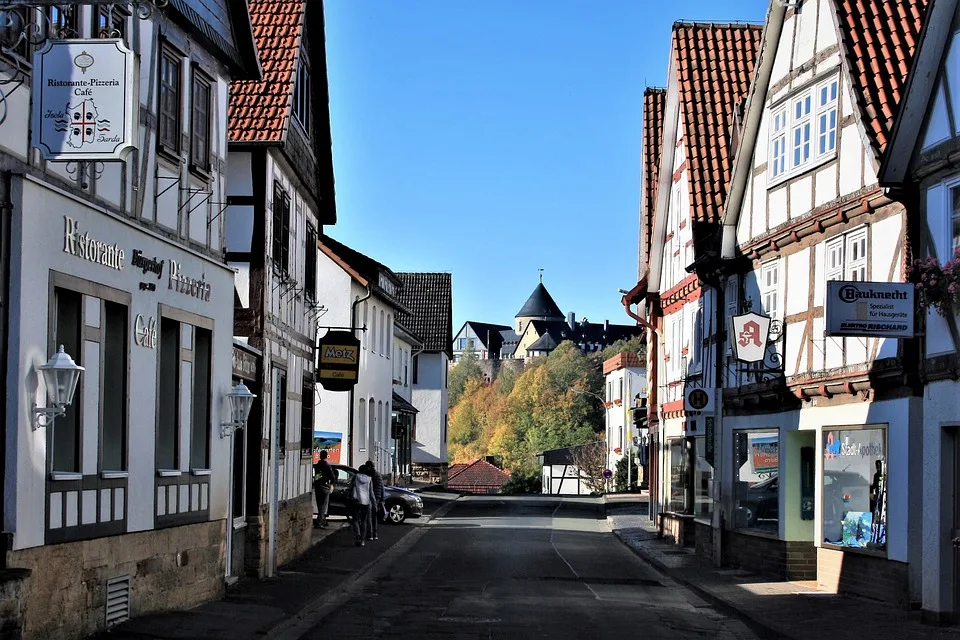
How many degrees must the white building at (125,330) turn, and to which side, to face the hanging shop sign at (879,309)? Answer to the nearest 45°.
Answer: approximately 45° to its left

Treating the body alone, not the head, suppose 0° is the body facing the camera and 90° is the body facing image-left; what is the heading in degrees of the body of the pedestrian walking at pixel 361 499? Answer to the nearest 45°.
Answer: approximately 180°

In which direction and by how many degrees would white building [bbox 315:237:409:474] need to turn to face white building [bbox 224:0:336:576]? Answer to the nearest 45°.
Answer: approximately 45° to its right

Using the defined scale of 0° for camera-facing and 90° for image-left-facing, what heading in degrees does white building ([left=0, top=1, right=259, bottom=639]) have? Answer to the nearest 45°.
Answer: approximately 315°

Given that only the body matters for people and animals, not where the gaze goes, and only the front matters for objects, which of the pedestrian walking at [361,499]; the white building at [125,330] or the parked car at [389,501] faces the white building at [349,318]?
the pedestrian walking

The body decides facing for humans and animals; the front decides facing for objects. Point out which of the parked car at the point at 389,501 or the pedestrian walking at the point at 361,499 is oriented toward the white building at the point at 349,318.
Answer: the pedestrian walking

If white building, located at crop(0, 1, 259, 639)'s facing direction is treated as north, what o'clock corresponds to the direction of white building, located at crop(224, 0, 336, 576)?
white building, located at crop(224, 0, 336, 576) is roughly at 8 o'clock from white building, located at crop(0, 1, 259, 639).

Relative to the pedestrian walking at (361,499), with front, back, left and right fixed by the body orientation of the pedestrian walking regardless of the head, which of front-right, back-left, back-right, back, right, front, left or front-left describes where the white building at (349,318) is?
front

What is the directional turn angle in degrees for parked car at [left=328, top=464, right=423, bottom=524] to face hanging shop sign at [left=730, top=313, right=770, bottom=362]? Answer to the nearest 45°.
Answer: approximately 45° to its right

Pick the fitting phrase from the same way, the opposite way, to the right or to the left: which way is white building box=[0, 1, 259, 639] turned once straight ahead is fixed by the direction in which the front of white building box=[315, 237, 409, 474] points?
the same way

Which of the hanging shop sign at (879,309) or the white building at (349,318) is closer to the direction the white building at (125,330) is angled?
the hanging shop sign

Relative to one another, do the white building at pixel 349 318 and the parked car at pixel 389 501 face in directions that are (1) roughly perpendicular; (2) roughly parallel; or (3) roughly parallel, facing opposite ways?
roughly parallel

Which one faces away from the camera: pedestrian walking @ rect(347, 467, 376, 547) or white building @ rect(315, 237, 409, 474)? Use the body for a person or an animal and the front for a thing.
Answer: the pedestrian walking

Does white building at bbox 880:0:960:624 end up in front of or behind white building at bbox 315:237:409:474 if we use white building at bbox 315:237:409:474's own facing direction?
in front

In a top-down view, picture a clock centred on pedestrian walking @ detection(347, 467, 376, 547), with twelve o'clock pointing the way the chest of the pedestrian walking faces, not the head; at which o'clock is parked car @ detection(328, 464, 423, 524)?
The parked car is roughly at 12 o'clock from the pedestrian walking.

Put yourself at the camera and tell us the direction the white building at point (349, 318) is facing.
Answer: facing the viewer and to the right of the viewer
